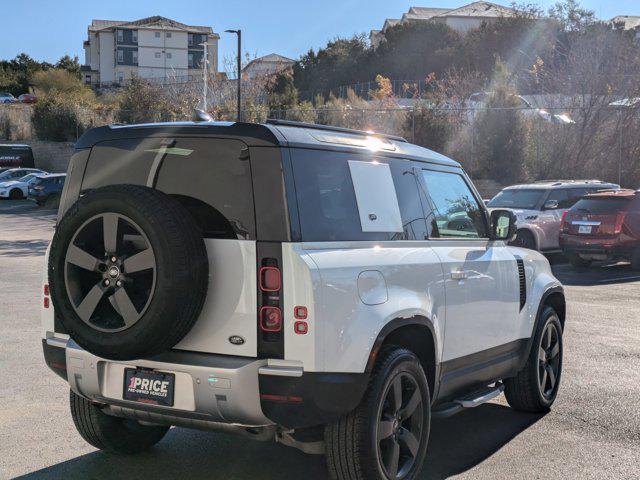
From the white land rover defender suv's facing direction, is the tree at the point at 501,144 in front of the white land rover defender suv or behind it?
in front

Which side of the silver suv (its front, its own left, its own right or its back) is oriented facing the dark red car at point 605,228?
left

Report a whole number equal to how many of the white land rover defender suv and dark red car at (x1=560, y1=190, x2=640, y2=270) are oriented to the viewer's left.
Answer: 0

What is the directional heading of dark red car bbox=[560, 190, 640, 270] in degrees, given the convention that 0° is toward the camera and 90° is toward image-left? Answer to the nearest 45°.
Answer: approximately 225°

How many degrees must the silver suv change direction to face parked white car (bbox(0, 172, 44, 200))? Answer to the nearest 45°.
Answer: approximately 90° to its right

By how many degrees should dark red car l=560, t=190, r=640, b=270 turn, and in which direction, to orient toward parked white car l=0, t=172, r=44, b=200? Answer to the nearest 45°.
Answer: approximately 90° to its left

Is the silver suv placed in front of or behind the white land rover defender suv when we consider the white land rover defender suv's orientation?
in front

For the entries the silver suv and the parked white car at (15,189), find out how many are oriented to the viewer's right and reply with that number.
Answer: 0

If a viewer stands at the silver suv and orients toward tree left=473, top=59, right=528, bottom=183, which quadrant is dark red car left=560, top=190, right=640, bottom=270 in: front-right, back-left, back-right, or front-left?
back-right

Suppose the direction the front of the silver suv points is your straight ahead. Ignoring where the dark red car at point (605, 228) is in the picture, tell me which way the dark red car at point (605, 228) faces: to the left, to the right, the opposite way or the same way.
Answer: the opposite way

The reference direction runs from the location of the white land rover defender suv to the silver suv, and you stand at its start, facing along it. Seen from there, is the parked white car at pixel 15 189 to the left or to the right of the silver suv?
left

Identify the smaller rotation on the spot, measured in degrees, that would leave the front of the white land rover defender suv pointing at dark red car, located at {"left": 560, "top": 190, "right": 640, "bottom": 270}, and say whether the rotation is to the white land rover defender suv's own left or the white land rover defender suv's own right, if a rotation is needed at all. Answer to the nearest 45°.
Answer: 0° — it already faces it

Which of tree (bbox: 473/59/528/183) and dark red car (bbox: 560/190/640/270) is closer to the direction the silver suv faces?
the dark red car
